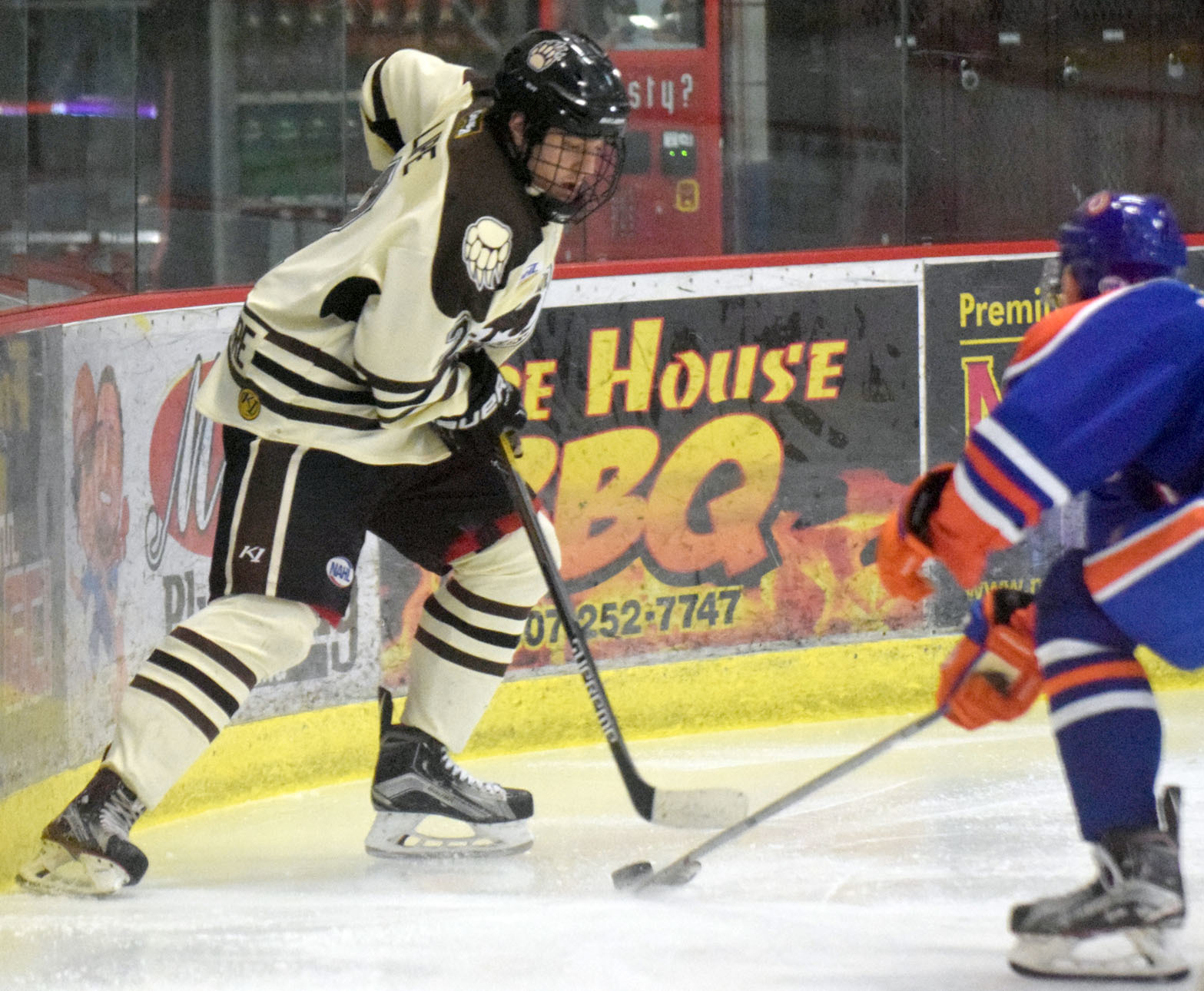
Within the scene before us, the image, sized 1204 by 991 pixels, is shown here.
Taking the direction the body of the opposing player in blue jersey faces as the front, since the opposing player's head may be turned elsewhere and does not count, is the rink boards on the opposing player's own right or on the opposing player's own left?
on the opposing player's own right

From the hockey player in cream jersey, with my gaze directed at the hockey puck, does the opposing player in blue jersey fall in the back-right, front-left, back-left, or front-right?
front-right

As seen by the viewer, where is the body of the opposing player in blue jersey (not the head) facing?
to the viewer's left

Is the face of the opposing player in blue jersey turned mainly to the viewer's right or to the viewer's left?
to the viewer's left

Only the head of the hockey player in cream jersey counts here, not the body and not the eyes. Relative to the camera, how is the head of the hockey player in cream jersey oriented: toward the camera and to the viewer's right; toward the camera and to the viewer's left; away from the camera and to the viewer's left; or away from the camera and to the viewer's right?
toward the camera and to the viewer's right

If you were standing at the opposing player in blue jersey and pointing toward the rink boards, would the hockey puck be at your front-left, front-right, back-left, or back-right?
front-left

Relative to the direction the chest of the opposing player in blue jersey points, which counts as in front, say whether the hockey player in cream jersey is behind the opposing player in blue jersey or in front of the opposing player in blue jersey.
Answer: in front

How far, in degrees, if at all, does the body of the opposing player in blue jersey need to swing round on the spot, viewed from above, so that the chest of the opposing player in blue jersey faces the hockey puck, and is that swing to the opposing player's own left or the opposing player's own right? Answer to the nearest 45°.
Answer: approximately 45° to the opposing player's own right
